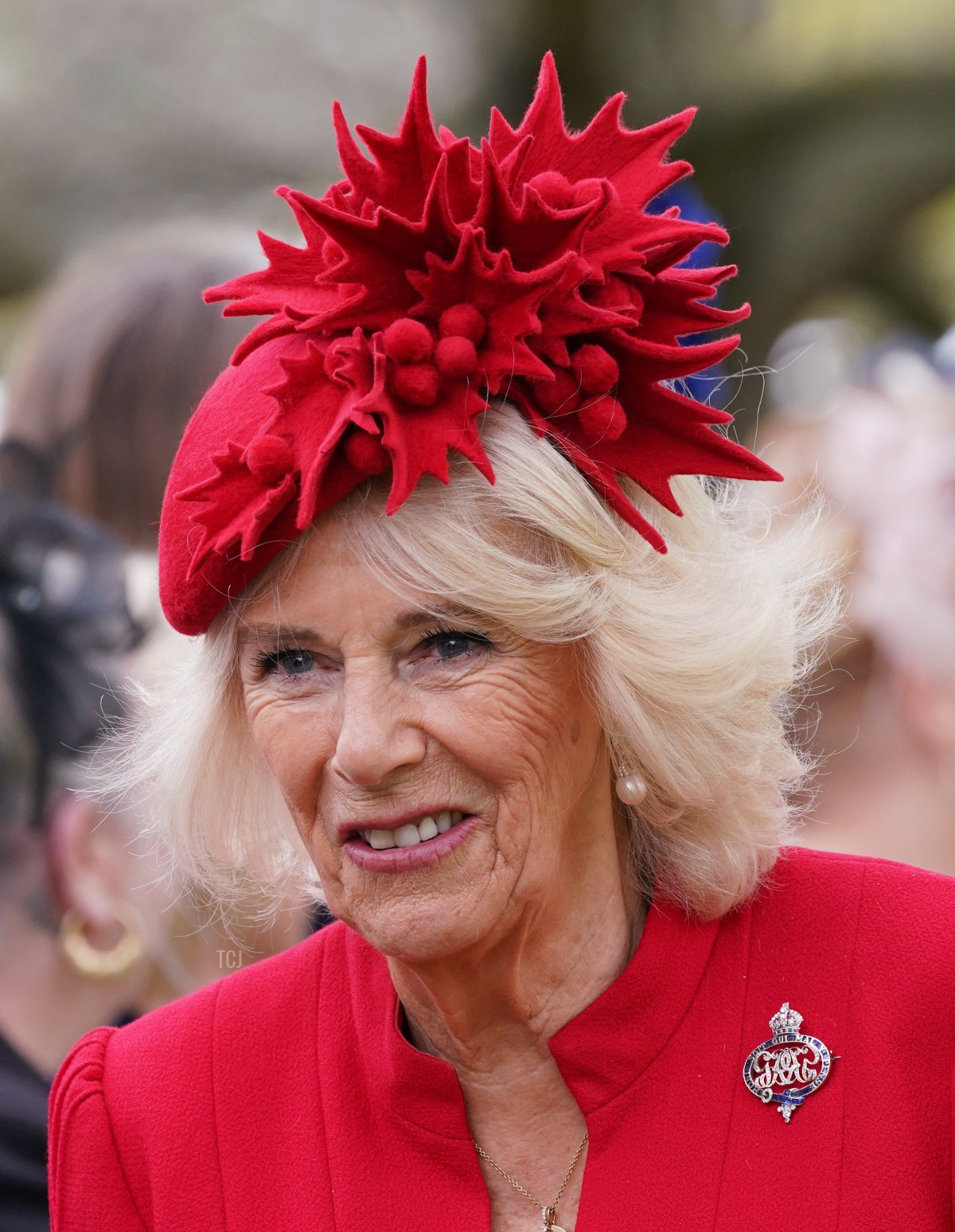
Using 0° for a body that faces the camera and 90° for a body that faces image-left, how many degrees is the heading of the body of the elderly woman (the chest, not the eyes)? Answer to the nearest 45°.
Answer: approximately 0°

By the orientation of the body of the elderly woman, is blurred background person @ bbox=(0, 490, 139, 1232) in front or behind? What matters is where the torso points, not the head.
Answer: behind

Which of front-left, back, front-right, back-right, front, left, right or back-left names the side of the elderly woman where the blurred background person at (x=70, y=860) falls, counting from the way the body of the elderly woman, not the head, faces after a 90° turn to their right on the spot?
front-right

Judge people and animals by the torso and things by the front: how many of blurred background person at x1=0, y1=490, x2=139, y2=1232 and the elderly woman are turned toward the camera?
1
